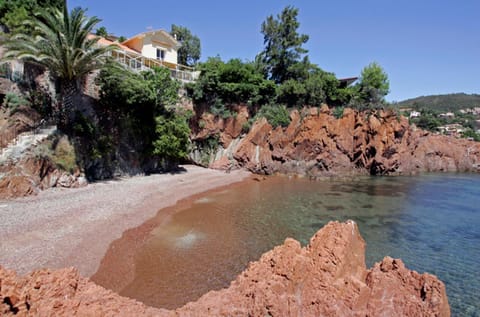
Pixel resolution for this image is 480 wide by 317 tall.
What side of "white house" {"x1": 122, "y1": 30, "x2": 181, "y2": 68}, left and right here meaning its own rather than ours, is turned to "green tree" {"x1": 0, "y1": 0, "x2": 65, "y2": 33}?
right

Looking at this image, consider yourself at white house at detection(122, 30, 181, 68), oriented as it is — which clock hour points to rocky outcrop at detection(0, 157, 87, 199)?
The rocky outcrop is roughly at 2 o'clock from the white house.

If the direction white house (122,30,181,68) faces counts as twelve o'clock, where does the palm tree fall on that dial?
The palm tree is roughly at 2 o'clock from the white house.

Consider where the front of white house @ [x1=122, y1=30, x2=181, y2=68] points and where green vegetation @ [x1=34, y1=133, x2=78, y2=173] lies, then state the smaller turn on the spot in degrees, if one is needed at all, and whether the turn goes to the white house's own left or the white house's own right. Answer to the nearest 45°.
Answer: approximately 45° to the white house's own right

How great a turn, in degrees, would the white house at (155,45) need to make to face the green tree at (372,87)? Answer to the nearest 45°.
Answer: approximately 45° to its left

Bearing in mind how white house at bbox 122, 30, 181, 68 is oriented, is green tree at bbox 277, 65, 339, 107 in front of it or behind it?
in front

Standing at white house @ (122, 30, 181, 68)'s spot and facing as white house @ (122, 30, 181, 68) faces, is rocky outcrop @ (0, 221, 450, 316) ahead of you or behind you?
ahead

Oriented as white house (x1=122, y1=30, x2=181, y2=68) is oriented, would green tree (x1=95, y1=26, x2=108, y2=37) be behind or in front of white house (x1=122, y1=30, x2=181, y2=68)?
behind
